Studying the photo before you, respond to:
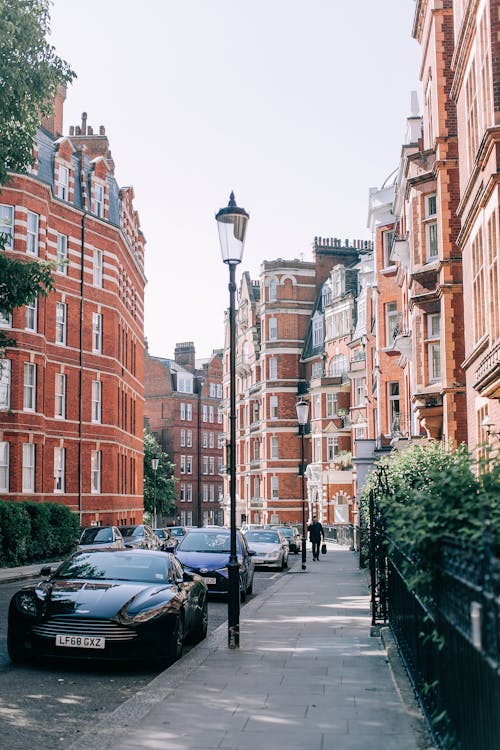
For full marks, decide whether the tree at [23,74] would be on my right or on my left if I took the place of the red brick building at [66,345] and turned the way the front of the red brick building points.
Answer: on my right

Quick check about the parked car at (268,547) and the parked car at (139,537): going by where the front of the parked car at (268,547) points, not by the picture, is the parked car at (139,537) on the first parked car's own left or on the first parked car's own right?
on the first parked car's own right

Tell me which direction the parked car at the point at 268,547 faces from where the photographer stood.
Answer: facing the viewer

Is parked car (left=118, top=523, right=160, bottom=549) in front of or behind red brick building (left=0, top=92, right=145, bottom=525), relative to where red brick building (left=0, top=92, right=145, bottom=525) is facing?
in front

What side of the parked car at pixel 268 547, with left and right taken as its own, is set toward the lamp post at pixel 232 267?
front

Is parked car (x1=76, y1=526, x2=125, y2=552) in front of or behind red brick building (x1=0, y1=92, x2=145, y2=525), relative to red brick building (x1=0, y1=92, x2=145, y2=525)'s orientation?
in front

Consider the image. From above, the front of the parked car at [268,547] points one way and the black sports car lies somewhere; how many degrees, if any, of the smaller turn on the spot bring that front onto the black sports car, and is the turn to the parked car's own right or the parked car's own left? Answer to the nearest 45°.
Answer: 0° — it already faces it

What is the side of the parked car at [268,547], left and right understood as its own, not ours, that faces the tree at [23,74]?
front

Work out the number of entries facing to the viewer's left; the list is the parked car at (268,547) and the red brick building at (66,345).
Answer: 0

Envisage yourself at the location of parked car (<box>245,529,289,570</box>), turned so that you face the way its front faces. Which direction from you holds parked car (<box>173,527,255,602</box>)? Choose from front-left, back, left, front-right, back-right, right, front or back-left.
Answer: front

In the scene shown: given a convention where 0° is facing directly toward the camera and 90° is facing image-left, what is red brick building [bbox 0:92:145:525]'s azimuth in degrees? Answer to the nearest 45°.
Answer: approximately 315°
